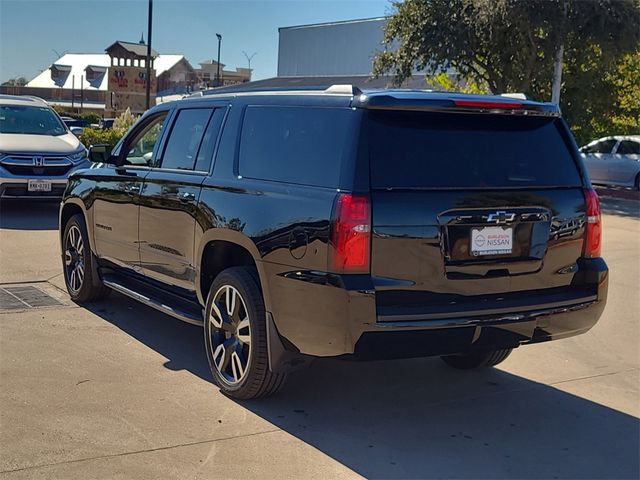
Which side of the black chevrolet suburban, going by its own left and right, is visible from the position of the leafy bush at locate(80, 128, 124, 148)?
front

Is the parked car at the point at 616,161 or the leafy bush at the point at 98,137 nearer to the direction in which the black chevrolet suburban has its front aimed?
the leafy bush

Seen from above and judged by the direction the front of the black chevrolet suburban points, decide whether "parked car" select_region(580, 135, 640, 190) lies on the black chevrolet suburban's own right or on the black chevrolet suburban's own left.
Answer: on the black chevrolet suburban's own right

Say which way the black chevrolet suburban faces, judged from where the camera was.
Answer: facing away from the viewer and to the left of the viewer

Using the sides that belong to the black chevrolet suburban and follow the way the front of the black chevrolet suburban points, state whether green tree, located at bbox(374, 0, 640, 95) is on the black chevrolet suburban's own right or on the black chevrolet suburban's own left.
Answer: on the black chevrolet suburban's own right
